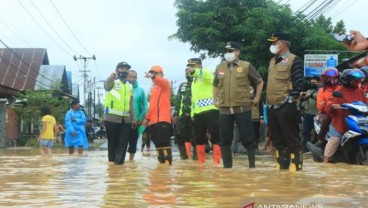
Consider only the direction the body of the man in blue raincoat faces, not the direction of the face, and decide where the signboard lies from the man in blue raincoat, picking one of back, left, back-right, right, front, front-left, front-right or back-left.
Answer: back-left

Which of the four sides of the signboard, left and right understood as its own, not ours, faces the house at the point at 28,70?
right

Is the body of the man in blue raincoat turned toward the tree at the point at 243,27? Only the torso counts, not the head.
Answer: no

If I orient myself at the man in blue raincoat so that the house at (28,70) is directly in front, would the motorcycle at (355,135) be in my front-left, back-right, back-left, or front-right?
back-right

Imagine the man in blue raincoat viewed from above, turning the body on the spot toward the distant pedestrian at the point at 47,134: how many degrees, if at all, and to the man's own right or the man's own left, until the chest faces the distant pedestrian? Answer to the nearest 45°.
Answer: approximately 90° to the man's own right

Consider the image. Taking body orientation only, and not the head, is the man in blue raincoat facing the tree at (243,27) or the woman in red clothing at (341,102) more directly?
the woman in red clothing

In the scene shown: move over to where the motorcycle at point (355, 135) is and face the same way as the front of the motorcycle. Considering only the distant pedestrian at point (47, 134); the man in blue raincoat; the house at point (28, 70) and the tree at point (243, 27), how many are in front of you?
0

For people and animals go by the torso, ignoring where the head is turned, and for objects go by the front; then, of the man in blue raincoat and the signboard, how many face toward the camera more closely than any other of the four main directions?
2

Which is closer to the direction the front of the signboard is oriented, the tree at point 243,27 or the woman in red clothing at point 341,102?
the woman in red clothing

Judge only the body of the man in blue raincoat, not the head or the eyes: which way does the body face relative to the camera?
toward the camera

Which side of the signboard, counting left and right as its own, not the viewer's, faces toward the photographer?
front
